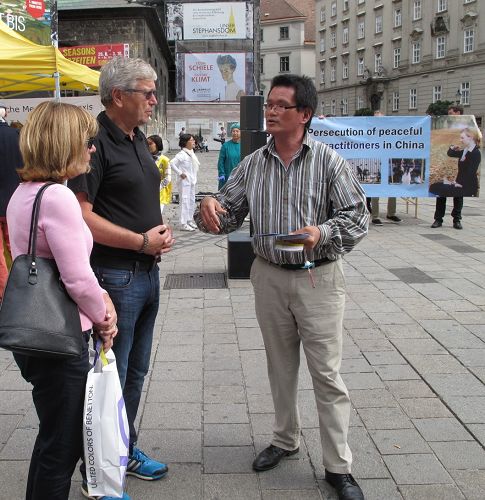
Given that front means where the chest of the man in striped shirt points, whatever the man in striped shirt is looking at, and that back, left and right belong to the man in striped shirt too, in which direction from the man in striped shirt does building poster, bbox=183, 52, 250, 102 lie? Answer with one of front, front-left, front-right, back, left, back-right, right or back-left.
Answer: back-right

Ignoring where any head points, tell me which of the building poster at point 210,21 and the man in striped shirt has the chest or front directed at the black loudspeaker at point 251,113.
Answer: the building poster

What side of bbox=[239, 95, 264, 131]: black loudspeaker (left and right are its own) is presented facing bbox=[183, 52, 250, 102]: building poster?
back

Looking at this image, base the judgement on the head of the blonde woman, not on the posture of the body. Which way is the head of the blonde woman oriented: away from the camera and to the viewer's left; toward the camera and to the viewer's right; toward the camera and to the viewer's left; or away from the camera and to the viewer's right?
away from the camera and to the viewer's right

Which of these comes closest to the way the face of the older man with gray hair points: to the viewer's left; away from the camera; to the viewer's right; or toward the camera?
to the viewer's right

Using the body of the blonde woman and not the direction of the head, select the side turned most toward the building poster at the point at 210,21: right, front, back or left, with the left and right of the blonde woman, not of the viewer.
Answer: left

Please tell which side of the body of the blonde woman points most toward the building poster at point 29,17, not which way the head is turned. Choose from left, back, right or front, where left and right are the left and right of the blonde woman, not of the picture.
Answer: left

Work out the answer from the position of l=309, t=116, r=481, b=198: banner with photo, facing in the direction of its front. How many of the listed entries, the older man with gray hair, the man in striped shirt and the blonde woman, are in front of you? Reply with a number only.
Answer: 3

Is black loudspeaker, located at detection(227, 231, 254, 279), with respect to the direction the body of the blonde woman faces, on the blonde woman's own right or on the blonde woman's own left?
on the blonde woman's own left

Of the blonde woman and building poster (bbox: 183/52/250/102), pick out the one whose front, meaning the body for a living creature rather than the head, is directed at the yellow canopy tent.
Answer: the building poster
